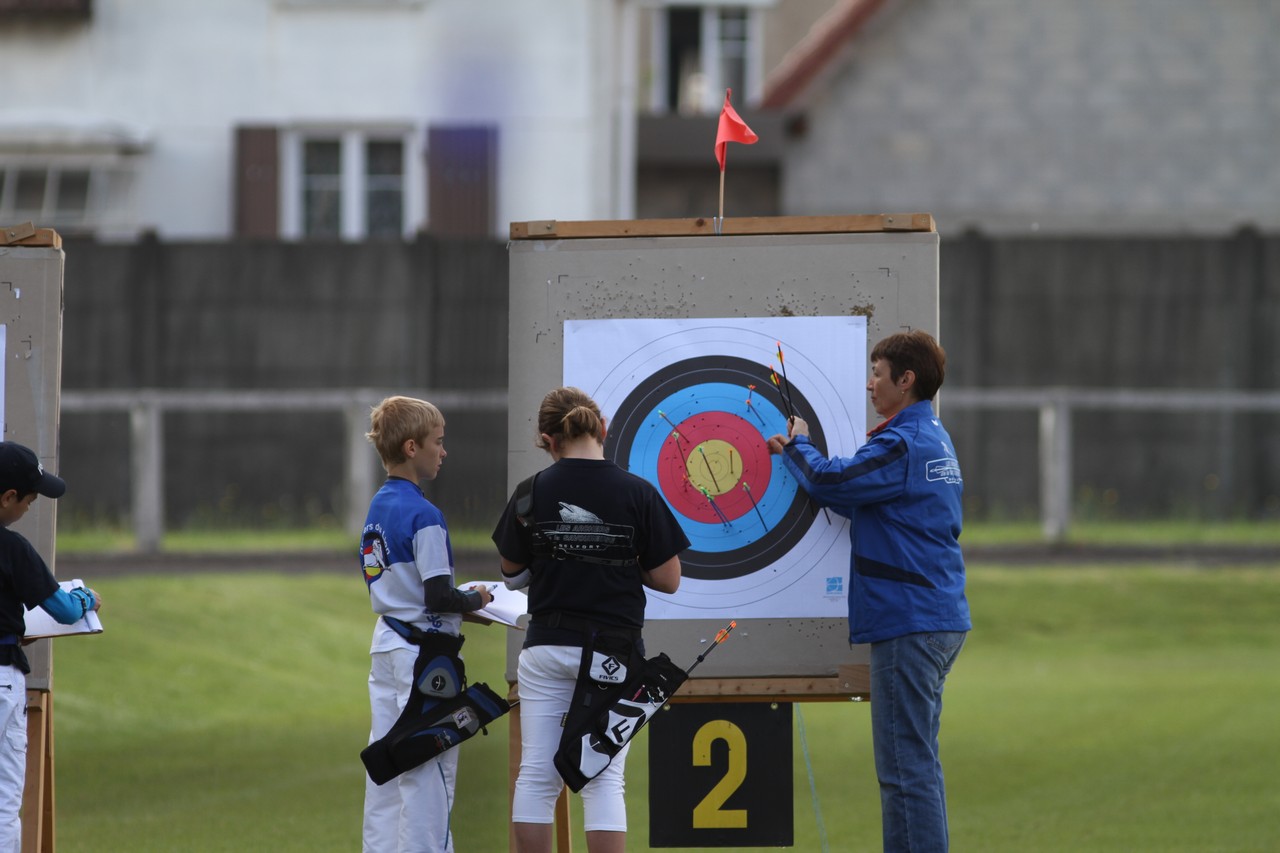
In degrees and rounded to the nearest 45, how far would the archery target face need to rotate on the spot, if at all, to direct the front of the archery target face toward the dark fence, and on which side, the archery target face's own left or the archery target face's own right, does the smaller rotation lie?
approximately 180°

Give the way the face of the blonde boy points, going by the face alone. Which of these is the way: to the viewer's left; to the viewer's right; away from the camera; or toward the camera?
to the viewer's right

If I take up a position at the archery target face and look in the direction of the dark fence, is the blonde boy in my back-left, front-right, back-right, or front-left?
back-left

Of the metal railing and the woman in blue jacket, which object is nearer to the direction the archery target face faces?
the woman in blue jacket

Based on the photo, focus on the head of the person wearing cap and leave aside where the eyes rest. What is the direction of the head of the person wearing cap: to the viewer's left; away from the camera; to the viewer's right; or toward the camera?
to the viewer's right

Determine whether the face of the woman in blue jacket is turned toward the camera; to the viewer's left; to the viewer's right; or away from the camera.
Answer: to the viewer's left

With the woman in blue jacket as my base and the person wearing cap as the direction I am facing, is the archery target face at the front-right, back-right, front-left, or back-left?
front-right

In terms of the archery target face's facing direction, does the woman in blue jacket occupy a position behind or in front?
in front

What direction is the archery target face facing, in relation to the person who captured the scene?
facing the viewer
